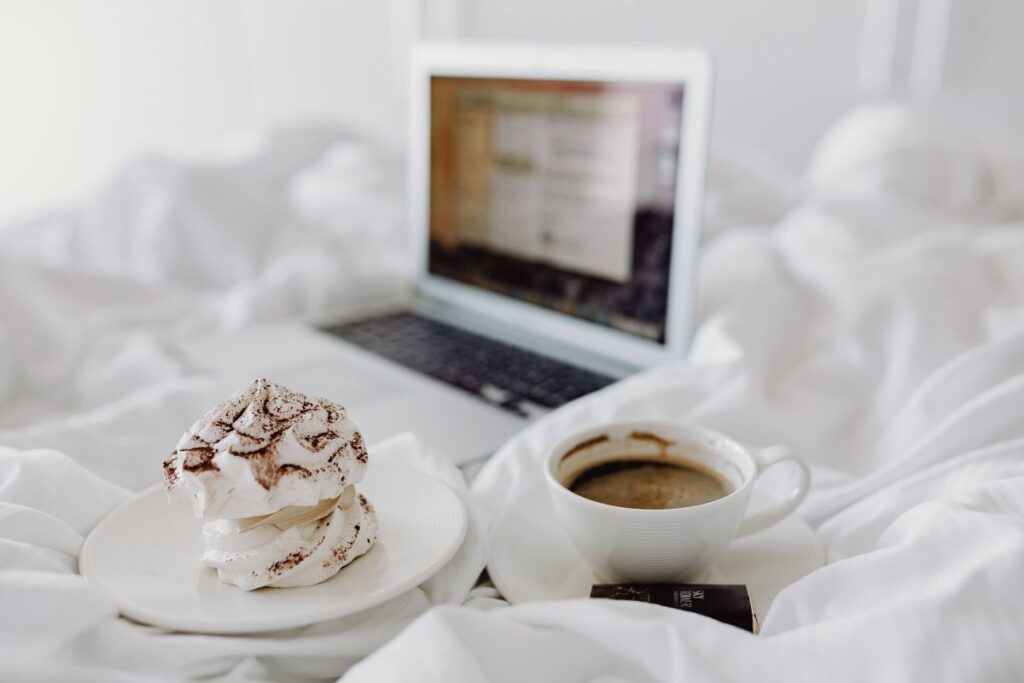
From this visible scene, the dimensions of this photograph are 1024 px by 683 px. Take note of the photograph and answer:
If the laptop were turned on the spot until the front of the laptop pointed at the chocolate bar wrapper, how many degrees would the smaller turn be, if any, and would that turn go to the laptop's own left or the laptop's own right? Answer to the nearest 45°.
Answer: approximately 45° to the laptop's own left

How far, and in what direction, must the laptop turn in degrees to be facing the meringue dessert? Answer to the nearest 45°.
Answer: approximately 45° to its left

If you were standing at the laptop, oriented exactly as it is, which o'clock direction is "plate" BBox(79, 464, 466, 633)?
The plate is roughly at 11 o'clock from the laptop.

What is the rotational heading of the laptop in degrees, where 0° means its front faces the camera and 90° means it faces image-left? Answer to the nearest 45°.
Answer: approximately 45°
